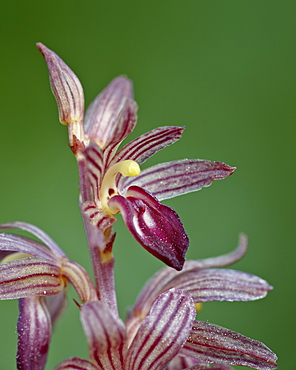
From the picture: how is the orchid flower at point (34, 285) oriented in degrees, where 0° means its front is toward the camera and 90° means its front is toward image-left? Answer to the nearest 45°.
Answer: approximately 90°
